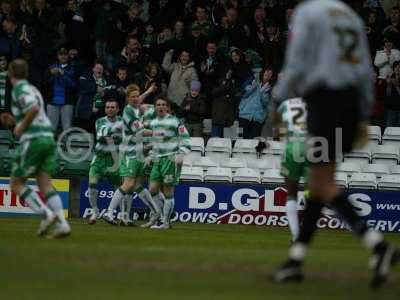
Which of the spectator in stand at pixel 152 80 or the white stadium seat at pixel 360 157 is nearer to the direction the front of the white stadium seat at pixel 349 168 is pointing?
the spectator in stand

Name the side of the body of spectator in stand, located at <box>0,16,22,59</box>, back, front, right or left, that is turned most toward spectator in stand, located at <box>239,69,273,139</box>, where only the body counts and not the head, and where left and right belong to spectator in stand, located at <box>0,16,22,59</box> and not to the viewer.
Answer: left

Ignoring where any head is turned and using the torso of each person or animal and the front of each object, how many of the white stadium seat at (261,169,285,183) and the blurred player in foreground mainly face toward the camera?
1

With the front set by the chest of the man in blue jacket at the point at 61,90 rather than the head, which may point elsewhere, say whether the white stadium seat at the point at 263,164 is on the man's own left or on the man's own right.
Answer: on the man's own left

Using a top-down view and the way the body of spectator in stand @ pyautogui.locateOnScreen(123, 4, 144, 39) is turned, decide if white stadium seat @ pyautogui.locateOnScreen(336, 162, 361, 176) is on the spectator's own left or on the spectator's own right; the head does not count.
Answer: on the spectator's own left
